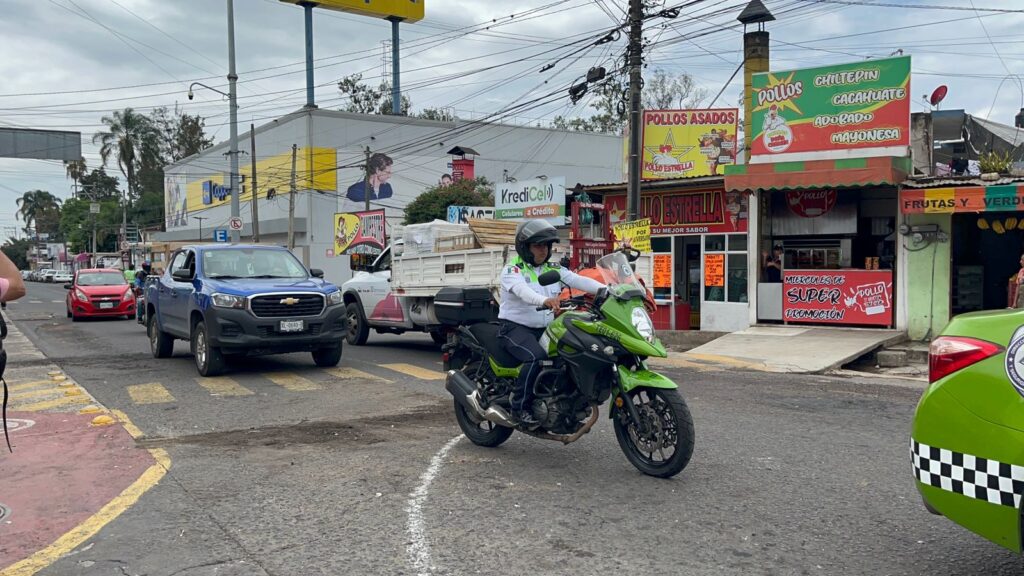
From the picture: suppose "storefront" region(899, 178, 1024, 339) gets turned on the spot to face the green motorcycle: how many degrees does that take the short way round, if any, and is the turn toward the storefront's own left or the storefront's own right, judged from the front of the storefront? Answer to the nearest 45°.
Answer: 0° — it already faces it

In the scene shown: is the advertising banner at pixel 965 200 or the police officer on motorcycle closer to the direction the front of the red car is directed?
the police officer on motorcycle

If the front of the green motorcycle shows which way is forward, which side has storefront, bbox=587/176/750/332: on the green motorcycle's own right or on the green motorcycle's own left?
on the green motorcycle's own left

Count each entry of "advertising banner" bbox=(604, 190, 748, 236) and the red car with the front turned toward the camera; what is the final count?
2

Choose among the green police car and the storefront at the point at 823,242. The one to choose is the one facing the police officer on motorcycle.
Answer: the storefront

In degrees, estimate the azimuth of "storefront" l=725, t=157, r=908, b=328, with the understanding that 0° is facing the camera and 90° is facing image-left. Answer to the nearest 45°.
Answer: approximately 0°

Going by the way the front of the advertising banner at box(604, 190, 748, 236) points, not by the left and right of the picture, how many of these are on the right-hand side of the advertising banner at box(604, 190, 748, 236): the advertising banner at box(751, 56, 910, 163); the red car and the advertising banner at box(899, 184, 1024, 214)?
1

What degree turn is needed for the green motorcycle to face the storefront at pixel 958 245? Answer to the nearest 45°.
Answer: approximately 90° to its left

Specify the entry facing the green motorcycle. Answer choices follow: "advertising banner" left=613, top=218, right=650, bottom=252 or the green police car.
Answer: the advertising banner

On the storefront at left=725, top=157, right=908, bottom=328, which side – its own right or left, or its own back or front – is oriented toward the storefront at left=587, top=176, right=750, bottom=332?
right

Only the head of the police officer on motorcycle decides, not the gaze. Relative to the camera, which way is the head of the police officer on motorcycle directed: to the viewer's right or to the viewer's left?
to the viewer's right
